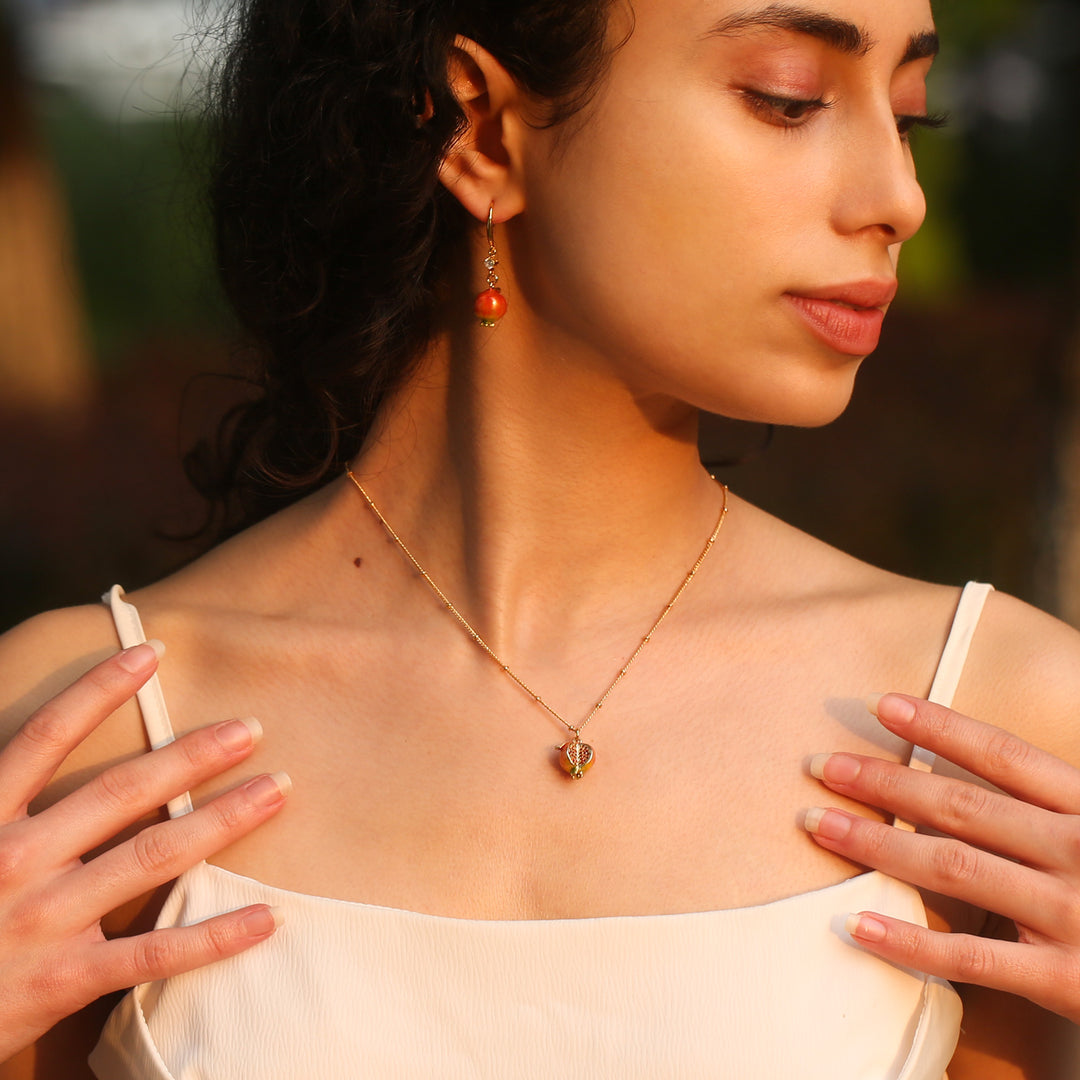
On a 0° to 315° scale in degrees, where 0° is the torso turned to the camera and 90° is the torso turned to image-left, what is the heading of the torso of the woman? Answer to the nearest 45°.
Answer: approximately 0°

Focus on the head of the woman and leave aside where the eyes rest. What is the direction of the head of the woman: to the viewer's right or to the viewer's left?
to the viewer's right
